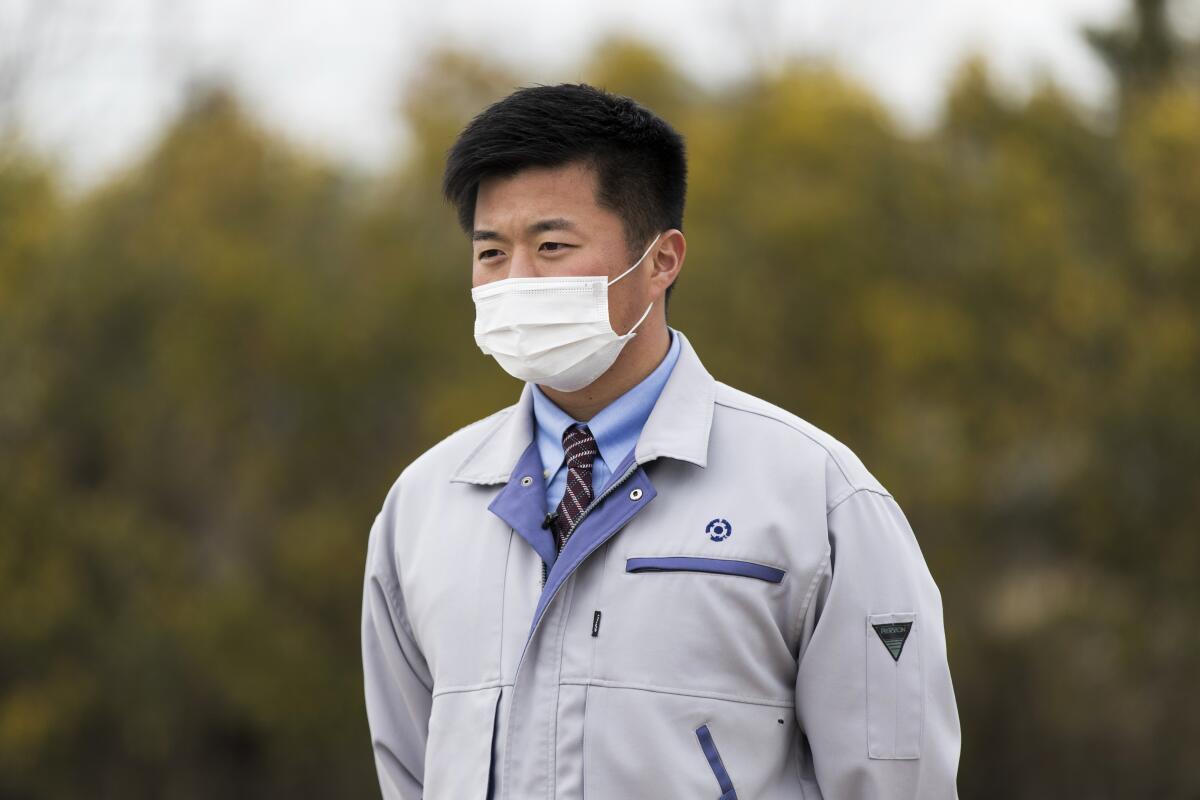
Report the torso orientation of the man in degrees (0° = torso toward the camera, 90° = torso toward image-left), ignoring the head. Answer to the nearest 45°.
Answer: approximately 45°

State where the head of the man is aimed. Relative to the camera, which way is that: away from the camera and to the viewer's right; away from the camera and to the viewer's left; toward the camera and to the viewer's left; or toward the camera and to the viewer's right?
toward the camera and to the viewer's left

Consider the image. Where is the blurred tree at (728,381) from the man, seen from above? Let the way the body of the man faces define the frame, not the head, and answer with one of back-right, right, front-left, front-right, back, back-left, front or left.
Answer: back-right
